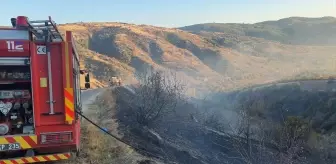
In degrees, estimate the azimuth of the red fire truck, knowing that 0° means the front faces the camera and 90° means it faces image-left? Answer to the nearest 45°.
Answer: approximately 180°

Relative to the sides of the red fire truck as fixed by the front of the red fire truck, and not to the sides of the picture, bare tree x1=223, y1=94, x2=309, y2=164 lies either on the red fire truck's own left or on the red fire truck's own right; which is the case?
on the red fire truck's own right
